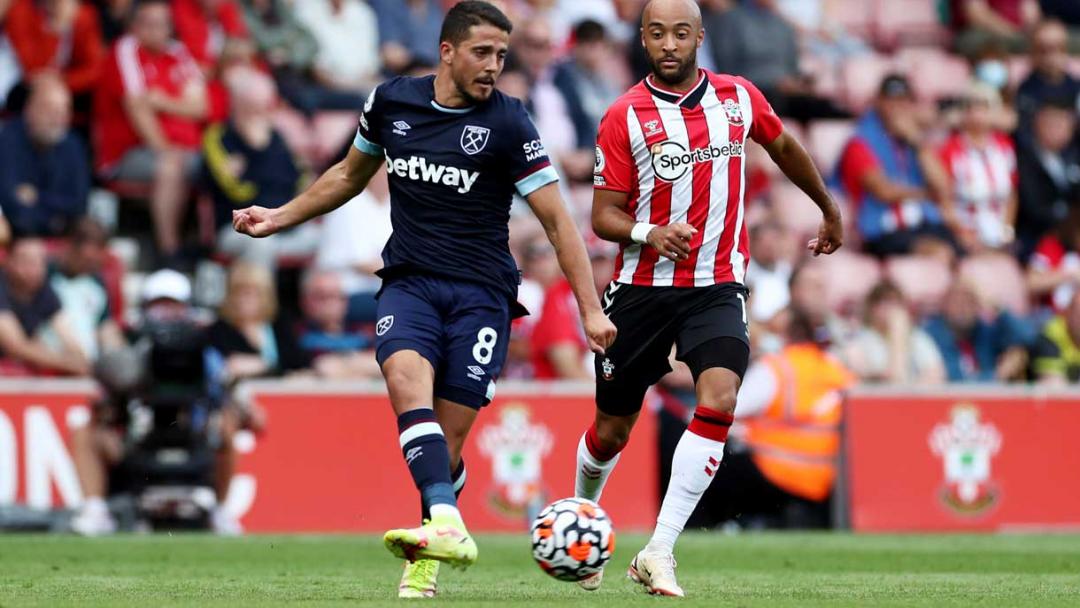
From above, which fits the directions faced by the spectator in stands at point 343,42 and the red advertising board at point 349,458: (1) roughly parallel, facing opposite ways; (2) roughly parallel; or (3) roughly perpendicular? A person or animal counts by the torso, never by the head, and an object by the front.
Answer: roughly parallel

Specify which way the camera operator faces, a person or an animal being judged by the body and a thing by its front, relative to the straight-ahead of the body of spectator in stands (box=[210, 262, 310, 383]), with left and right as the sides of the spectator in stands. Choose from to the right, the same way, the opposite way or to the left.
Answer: the same way

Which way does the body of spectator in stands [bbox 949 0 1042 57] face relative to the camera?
toward the camera

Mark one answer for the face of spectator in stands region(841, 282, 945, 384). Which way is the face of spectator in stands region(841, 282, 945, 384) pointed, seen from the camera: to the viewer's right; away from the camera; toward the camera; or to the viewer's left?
toward the camera

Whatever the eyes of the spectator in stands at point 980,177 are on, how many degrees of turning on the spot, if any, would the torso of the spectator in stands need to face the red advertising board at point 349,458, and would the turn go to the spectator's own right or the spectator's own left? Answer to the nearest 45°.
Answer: approximately 45° to the spectator's own right

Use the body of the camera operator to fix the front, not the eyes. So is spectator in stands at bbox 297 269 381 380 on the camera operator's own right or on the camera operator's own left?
on the camera operator's own left

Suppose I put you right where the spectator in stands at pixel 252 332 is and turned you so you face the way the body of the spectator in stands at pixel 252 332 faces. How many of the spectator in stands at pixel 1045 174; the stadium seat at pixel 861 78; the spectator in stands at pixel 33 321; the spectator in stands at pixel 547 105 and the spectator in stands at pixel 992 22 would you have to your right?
1

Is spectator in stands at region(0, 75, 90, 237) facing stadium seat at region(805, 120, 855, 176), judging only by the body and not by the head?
no

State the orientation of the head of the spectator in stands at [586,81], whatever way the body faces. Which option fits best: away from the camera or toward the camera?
toward the camera

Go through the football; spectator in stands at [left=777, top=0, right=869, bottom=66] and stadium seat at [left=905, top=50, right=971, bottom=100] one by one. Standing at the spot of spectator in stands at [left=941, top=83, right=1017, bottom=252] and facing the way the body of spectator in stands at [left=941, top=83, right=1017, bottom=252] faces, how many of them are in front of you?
1

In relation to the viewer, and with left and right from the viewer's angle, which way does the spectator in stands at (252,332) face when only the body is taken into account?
facing the viewer

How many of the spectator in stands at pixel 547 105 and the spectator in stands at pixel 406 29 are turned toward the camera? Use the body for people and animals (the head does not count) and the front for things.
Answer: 2

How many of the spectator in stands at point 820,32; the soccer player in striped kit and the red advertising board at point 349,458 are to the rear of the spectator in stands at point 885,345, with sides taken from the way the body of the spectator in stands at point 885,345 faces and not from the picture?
1

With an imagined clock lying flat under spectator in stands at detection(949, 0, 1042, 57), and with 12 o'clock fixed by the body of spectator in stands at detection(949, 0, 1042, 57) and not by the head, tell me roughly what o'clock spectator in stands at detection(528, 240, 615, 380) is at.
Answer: spectator in stands at detection(528, 240, 615, 380) is roughly at 1 o'clock from spectator in stands at detection(949, 0, 1042, 57).

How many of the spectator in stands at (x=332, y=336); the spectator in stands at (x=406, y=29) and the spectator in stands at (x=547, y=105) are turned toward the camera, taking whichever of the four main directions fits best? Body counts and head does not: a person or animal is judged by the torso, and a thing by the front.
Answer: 3
